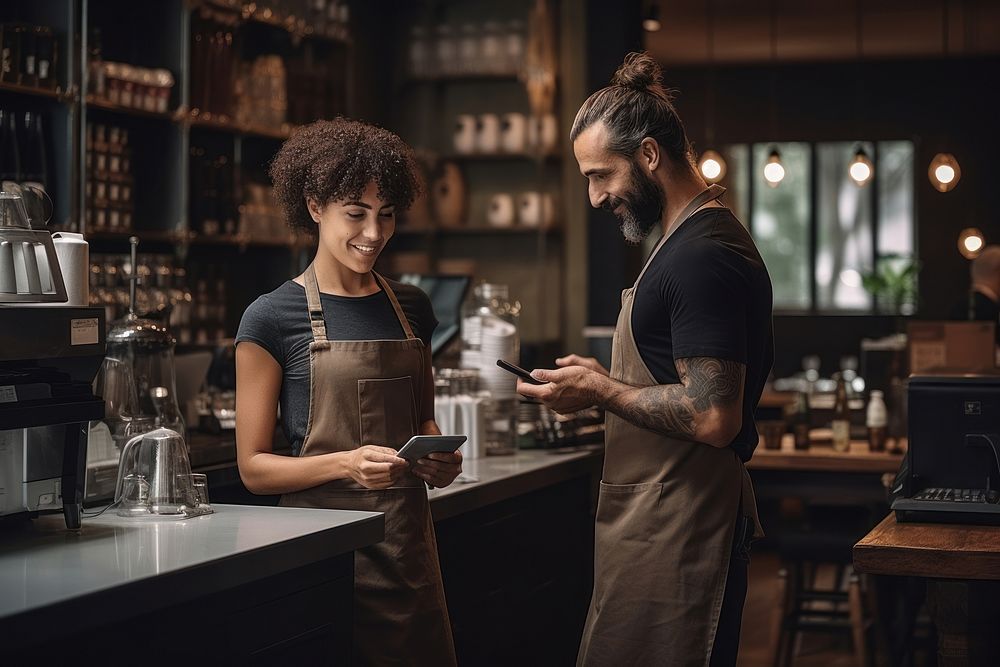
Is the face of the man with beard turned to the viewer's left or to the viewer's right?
to the viewer's left

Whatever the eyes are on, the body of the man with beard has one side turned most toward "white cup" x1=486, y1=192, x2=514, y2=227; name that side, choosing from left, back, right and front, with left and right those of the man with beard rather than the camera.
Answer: right

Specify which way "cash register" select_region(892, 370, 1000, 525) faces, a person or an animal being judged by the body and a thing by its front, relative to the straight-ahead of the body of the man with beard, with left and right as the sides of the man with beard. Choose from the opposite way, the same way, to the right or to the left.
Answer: to the left

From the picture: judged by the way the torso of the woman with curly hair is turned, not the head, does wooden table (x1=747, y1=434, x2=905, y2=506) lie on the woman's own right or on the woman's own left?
on the woman's own left

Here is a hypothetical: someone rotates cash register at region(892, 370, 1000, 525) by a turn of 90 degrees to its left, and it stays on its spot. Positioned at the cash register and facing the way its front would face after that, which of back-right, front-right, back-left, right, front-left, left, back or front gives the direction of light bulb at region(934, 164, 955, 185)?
left

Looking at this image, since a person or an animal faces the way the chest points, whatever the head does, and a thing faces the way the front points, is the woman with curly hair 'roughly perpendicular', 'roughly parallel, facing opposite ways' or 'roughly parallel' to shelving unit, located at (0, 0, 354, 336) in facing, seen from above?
roughly parallel

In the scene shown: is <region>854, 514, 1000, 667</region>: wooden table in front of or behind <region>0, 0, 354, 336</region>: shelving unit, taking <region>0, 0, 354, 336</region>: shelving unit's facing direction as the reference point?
in front

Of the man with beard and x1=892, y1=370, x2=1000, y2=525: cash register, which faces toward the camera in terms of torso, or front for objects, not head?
the cash register

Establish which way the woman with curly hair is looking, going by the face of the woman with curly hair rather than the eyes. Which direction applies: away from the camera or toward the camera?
toward the camera

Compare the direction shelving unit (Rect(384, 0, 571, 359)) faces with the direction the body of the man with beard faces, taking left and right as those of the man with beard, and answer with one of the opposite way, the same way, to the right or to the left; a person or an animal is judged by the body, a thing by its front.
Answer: to the left

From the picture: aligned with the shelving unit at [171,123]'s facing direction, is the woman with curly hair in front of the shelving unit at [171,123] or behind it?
in front

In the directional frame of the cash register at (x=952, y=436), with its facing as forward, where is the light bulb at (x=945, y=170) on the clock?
The light bulb is roughly at 6 o'clock from the cash register.

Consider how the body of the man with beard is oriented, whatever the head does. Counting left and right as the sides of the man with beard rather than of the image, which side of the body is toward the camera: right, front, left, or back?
left

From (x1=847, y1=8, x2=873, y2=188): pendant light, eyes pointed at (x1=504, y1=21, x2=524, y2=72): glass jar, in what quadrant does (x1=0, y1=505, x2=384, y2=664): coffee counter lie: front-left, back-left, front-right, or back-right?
front-left

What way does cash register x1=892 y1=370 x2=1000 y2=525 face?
toward the camera

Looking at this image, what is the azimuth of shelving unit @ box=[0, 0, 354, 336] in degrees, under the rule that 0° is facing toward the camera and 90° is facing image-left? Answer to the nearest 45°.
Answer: approximately 315°

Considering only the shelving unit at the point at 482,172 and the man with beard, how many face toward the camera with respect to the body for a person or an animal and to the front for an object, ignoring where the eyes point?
1

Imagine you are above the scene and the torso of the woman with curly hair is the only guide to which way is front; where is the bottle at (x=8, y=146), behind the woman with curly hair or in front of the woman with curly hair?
behind
